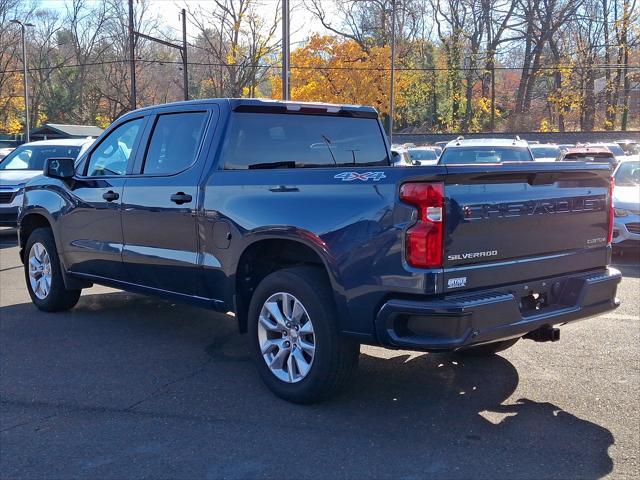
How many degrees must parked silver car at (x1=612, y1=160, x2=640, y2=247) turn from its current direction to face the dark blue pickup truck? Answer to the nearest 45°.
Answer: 0° — it already faces it

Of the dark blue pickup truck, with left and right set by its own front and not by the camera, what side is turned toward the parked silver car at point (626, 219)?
right

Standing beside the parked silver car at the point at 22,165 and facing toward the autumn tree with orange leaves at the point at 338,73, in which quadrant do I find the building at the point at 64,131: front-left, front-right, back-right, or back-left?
front-left

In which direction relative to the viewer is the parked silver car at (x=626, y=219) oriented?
toward the camera

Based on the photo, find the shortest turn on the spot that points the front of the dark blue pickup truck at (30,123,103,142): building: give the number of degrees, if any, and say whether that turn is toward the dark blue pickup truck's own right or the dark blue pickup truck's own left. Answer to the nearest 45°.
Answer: approximately 45° to the dark blue pickup truck's own right

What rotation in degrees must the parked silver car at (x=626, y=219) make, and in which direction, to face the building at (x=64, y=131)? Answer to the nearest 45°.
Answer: approximately 135° to its right

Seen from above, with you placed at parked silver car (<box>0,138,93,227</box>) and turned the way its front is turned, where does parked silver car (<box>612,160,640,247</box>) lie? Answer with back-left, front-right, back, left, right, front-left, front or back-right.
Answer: left

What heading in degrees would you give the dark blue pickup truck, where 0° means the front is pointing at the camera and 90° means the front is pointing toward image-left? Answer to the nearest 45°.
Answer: approximately 135°

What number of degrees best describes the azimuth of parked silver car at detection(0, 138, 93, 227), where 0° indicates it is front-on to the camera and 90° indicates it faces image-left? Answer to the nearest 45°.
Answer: approximately 45°

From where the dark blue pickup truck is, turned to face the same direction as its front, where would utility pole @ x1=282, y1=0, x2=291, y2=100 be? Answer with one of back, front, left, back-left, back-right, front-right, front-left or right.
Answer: front-right

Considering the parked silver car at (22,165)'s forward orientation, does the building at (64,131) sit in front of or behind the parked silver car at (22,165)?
behind

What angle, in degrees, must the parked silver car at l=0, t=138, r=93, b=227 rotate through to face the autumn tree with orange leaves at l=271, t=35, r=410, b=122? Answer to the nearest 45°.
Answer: approximately 180°

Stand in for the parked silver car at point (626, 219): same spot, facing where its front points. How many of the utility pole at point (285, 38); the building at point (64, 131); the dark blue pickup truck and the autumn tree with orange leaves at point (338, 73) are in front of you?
1

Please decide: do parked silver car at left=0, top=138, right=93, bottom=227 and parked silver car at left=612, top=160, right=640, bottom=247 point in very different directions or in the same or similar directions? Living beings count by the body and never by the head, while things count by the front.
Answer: same or similar directions

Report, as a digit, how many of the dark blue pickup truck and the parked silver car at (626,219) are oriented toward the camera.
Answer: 1
